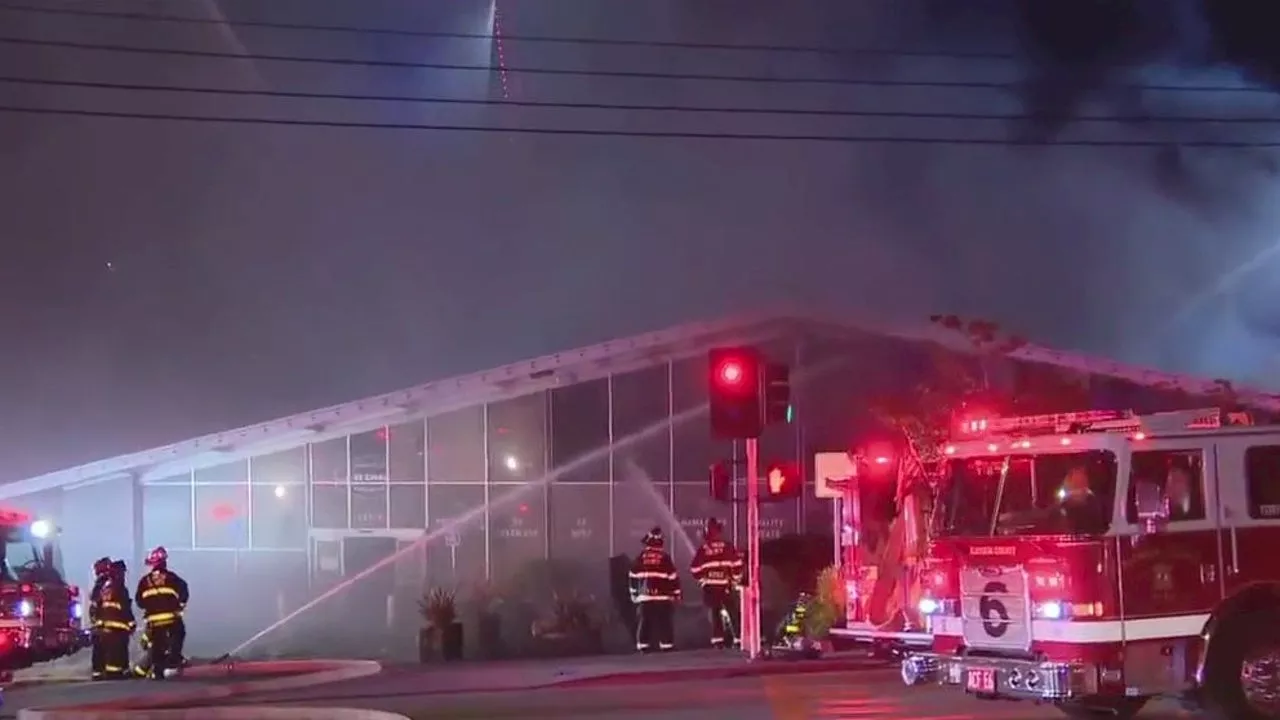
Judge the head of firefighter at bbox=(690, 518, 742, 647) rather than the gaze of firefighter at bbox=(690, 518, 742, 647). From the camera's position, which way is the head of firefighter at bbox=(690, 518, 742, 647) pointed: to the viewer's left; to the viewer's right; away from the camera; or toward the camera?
away from the camera

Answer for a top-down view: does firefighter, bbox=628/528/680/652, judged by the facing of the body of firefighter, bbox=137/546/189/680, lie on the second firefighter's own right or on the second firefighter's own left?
on the second firefighter's own right

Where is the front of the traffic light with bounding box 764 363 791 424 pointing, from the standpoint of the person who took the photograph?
facing to the right of the viewer

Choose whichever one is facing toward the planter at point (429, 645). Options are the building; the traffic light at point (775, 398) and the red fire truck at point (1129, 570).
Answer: the building

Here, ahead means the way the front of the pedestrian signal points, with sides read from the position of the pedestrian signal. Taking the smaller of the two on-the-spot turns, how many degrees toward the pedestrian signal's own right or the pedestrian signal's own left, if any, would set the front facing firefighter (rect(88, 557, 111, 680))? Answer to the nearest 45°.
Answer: approximately 90° to the pedestrian signal's own right

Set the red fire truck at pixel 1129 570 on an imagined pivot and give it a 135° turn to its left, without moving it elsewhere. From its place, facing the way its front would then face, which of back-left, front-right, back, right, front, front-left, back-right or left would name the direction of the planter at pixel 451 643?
back-left

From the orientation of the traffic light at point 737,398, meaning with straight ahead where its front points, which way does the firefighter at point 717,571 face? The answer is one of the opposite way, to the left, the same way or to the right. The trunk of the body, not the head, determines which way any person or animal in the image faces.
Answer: the opposite way

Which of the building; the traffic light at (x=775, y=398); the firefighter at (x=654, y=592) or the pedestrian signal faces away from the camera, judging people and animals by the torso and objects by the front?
the firefighter

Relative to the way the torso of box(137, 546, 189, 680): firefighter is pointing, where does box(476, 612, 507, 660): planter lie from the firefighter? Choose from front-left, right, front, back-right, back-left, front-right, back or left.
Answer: front-right

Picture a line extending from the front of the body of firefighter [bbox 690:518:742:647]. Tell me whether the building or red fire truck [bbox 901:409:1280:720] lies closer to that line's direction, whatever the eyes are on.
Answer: the building

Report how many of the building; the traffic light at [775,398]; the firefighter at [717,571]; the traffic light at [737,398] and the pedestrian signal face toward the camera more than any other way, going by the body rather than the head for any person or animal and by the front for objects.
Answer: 3

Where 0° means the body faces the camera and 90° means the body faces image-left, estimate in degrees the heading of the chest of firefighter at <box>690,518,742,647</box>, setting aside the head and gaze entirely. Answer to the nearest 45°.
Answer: approximately 180°

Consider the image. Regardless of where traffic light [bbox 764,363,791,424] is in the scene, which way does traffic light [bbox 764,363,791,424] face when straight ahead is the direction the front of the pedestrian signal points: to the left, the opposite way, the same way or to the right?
to the left
